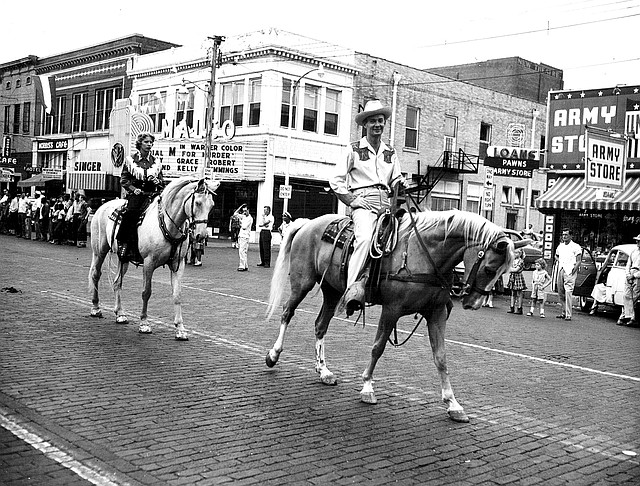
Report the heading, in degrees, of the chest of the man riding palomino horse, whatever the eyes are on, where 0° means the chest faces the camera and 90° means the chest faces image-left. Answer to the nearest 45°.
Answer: approximately 315°

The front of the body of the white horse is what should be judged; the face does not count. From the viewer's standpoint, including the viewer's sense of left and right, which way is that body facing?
facing the viewer and to the right of the viewer

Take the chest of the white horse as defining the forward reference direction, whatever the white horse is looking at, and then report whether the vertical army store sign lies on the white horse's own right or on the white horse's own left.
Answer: on the white horse's own left

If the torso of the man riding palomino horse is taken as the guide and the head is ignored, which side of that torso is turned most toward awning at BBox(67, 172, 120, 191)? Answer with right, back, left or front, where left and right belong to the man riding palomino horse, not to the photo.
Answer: back

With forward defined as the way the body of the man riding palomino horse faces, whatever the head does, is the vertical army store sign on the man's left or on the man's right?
on the man's left

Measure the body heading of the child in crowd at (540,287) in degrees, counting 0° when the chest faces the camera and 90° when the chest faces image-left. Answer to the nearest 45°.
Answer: approximately 45°

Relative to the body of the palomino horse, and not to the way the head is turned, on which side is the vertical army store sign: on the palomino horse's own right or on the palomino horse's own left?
on the palomino horse's own left

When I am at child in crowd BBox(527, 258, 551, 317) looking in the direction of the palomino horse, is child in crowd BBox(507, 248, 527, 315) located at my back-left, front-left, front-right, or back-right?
front-right
